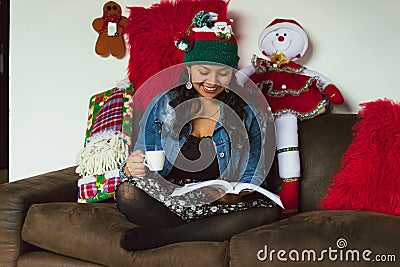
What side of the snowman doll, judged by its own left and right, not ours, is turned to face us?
front

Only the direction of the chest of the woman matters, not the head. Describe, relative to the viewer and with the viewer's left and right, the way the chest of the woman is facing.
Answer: facing the viewer

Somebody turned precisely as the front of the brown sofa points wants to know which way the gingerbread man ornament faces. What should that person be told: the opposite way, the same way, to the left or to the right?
the same way

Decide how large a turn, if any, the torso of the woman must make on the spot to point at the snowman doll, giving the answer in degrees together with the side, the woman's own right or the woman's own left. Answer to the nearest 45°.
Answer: approximately 135° to the woman's own left

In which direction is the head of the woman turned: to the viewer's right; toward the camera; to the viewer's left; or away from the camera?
toward the camera

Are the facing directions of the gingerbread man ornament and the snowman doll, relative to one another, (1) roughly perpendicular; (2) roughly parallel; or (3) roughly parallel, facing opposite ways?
roughly parallel

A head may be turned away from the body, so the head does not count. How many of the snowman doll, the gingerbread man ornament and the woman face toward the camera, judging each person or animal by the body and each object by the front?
3

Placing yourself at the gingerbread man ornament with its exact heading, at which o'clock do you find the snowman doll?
The snowman doll is roughly at 10 o'clock from the gingerbread man ornament.

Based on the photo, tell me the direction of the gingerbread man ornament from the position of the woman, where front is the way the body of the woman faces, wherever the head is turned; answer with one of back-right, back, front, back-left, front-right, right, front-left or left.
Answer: back-right

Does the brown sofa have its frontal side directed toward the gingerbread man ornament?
no

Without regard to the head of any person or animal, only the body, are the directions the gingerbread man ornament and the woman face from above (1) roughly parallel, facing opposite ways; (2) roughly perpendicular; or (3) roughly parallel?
roughly parallel

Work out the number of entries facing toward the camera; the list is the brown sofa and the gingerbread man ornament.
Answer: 2

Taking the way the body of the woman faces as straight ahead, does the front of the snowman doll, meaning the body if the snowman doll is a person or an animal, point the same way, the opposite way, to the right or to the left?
the same way

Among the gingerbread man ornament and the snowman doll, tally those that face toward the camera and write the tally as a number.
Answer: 2
